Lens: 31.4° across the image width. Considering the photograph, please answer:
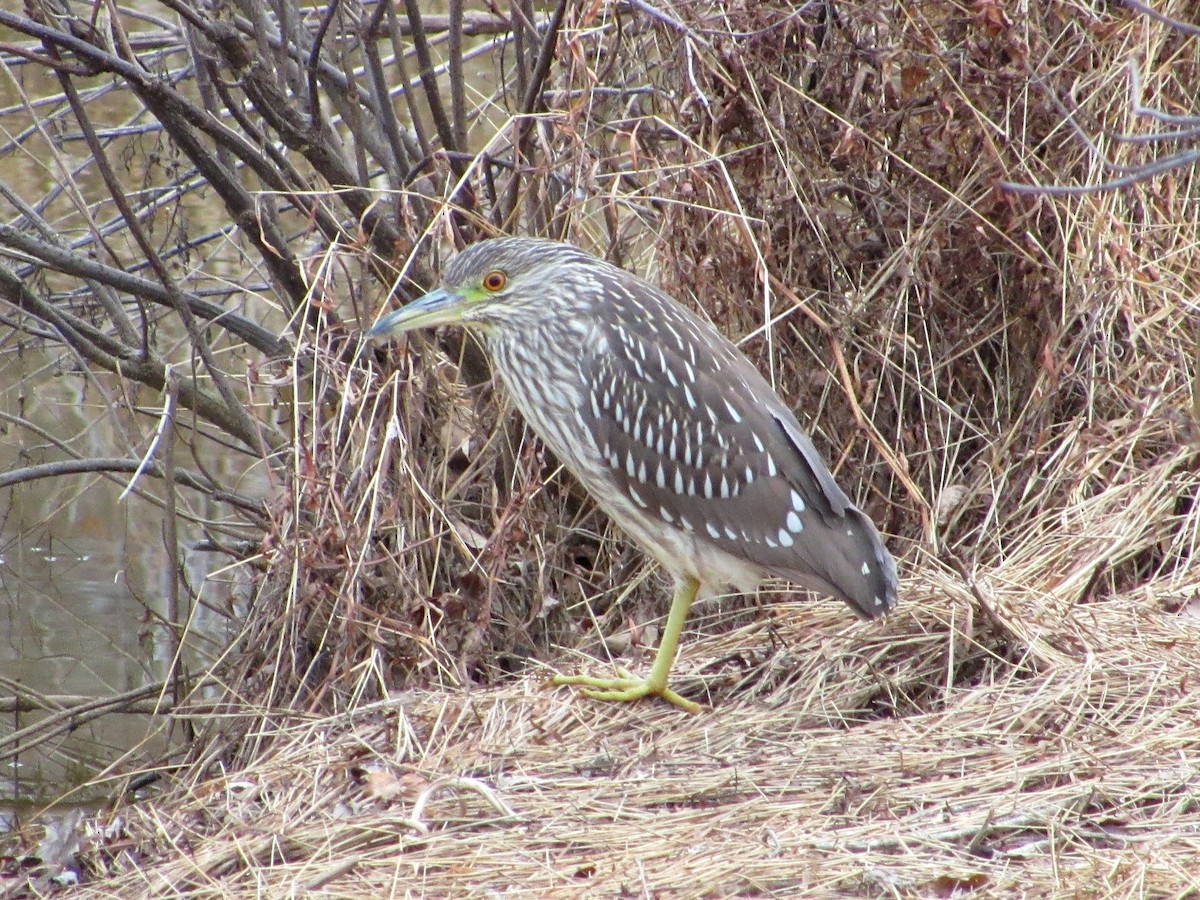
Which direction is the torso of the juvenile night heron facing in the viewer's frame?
to the viewer's left
